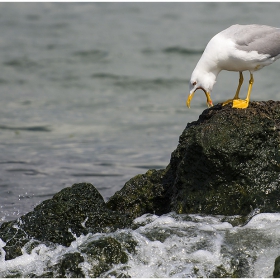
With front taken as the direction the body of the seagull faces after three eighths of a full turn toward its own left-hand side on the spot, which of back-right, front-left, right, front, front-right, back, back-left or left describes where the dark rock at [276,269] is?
front-right

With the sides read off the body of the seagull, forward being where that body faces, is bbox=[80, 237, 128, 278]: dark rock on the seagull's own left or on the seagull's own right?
on the seagull's own left

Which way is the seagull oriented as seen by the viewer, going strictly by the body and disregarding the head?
to the viewer's left

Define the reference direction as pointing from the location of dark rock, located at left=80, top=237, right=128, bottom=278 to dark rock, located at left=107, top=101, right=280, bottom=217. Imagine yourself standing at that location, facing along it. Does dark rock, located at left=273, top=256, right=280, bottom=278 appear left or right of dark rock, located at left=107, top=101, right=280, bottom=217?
right
